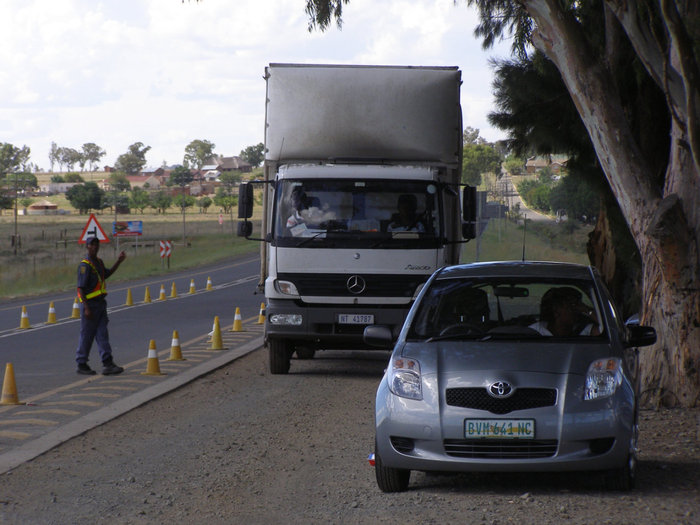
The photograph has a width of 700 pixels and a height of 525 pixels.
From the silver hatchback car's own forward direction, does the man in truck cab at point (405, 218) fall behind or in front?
behind

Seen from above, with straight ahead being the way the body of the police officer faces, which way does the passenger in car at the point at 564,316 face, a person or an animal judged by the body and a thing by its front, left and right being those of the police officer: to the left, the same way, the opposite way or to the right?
to the right

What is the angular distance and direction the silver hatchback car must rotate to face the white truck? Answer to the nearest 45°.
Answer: approximately 180°

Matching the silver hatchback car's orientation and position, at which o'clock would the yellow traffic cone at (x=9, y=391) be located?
The yellow traffic cone is roughly at 4 o'clock from the silver hatchback car.

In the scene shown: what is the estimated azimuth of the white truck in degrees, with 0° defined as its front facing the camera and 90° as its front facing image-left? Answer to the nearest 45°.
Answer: approximately 0°

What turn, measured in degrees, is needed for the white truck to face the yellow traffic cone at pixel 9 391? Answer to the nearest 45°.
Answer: approximately 45° to its right

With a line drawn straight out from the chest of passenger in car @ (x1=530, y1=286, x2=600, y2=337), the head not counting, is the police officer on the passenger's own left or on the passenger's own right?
on the passenger's own right

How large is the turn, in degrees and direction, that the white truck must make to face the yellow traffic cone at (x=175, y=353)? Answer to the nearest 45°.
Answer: approximately 45° to its right
